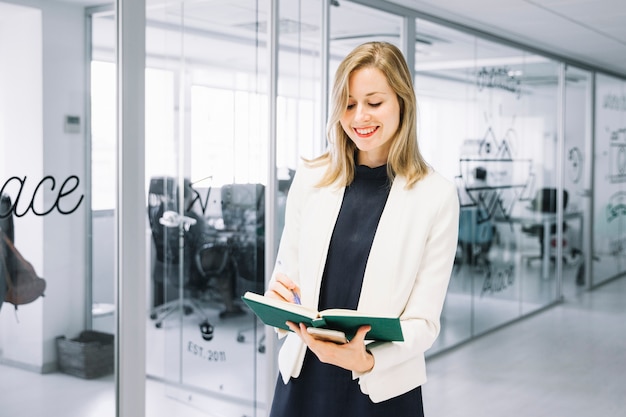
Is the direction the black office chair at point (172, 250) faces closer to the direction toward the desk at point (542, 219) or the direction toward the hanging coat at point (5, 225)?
the desk

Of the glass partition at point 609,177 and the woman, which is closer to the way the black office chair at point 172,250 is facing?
the glass partition
